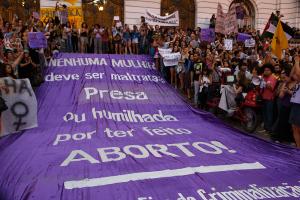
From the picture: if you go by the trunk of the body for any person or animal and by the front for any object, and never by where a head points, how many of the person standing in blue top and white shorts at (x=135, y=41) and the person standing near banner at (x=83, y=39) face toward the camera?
2

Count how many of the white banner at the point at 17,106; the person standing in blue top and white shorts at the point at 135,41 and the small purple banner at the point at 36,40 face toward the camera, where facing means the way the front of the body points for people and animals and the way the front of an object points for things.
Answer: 3

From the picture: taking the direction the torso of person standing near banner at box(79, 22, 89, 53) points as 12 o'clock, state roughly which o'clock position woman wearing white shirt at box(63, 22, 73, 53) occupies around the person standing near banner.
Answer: The woman wearing white shirt is roughly at 2 o'clock from the person standing near banner.

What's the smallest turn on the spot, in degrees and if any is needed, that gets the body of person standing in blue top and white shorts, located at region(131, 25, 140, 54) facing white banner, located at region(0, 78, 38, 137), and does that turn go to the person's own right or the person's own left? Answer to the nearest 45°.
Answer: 0° — they already face it

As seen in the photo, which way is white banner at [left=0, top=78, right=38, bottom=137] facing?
toward the camera

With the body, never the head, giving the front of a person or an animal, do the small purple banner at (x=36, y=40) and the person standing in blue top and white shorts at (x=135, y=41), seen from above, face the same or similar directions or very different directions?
same or similar directions

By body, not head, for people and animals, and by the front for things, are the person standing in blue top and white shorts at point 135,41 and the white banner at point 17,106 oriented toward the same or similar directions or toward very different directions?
same or similar directions

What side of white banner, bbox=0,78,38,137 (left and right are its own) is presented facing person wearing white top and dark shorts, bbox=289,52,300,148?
left

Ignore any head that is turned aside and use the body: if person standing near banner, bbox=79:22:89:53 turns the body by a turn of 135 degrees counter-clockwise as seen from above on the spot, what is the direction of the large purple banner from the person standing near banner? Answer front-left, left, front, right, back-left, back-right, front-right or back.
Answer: back-right

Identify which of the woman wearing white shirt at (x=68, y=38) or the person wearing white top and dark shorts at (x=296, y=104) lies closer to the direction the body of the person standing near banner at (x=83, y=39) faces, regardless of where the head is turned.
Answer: the person wearing white top and dark shorts

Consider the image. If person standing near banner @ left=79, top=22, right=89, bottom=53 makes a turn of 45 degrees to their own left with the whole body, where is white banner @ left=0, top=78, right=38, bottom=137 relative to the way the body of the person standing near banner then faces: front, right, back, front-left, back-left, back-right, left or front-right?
front-right

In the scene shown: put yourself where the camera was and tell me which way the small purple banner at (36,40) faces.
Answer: facing the viewer
